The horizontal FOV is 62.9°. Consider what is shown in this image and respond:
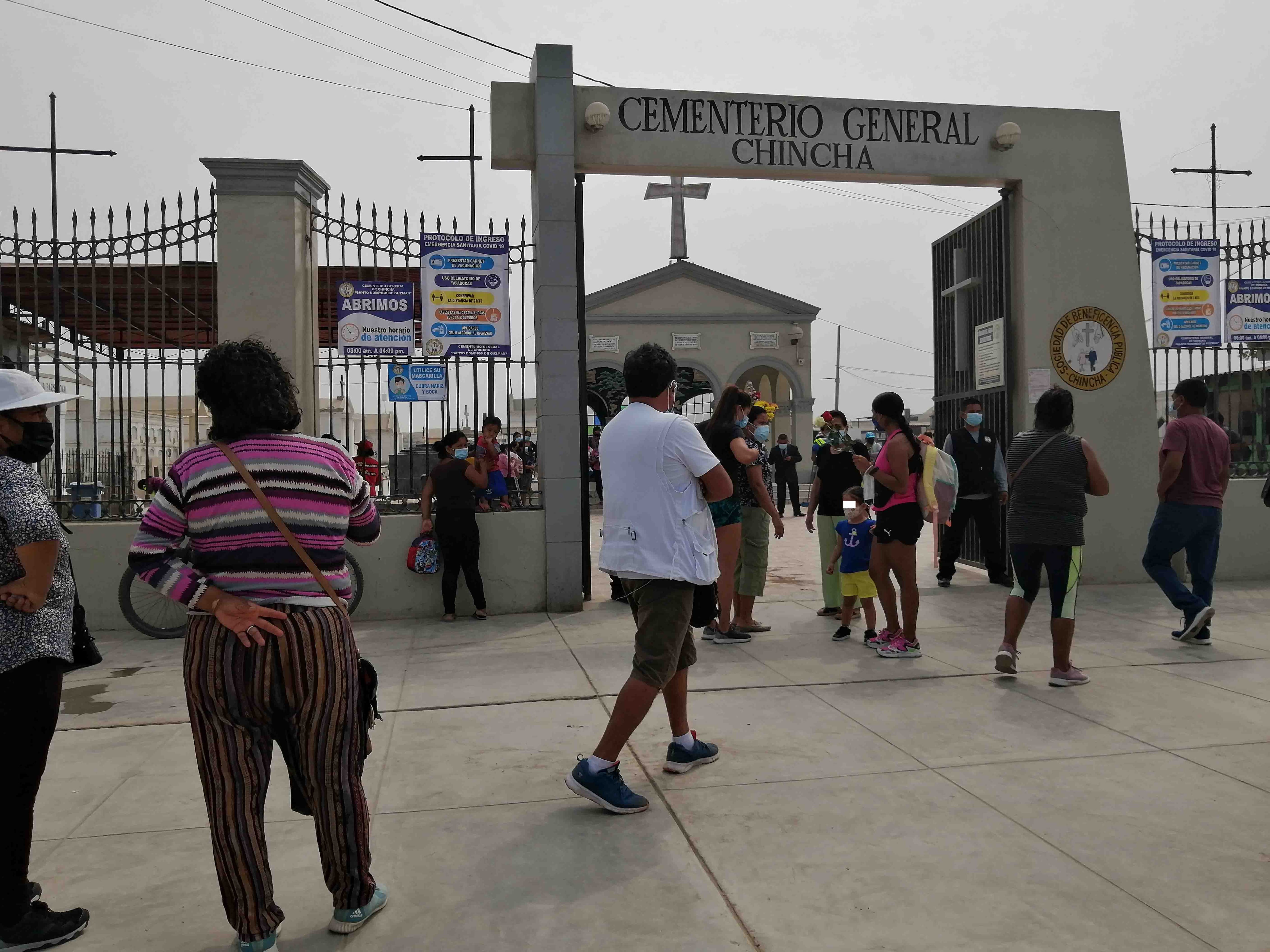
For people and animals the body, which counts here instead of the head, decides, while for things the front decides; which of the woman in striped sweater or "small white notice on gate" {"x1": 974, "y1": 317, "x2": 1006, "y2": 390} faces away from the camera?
the woman in striped sweater

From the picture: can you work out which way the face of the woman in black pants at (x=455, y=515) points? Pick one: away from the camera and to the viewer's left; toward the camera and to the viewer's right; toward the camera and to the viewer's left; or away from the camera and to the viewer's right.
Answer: toward the camera and to the viewer's right

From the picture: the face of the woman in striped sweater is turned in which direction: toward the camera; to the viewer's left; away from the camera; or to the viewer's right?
away from the camera

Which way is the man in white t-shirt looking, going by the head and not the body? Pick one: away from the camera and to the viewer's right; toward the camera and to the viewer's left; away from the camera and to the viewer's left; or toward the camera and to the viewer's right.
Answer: away from the camera and to the viewer's right

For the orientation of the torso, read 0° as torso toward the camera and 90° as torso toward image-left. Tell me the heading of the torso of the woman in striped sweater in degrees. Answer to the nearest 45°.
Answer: approximately 180°

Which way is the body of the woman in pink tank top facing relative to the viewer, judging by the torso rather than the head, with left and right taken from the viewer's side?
facing to the left of the viewer

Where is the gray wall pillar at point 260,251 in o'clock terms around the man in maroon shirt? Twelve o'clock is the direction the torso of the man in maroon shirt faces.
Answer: The gray wall pillar is roughly at 10 o'clock from the man in maroon shirt.

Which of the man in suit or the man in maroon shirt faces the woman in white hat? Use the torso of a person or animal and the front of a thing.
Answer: the man in suit

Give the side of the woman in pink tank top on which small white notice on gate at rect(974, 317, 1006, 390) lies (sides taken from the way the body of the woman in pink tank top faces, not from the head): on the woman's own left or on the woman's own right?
on the woman's own right

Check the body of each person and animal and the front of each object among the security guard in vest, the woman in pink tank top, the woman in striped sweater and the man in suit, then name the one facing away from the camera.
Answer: the woman in striped sweater

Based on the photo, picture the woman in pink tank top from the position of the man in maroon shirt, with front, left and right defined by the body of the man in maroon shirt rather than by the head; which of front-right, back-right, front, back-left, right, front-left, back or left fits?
left

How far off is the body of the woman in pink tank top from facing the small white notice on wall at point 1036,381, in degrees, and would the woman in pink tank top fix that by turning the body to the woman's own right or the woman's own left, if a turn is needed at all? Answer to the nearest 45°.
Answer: approximately 90° to the woman's own right

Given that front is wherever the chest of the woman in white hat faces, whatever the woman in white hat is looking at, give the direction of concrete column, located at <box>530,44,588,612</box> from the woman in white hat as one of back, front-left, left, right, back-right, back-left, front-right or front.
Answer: front-left

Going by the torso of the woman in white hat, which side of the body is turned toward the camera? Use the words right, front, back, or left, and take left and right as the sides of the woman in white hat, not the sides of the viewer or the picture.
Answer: right
